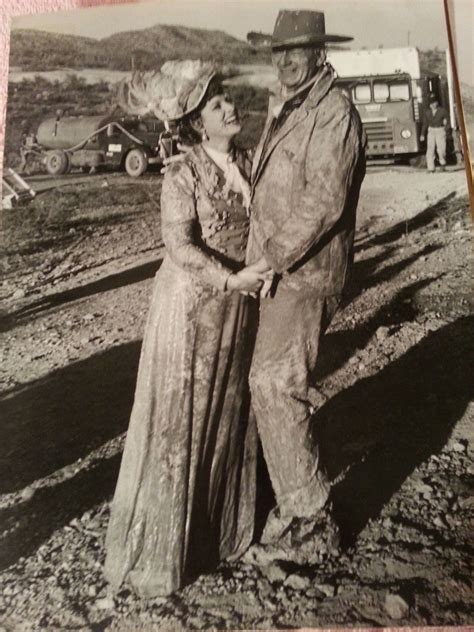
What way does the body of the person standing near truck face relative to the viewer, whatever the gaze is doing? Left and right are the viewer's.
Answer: facing the viewer

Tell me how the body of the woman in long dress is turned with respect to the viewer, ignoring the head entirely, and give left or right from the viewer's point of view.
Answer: facing the viewer and to the right of the viewer

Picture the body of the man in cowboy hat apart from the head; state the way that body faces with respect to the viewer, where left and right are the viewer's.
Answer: facing the viewer and to the left of the viewer

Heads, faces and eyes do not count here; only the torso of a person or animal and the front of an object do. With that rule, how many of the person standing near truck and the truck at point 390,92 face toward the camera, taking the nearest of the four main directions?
2

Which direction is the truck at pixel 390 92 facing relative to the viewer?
toward the camera
